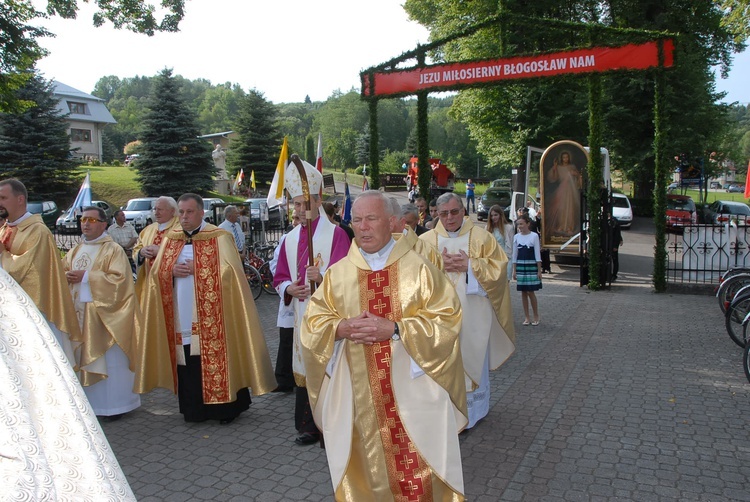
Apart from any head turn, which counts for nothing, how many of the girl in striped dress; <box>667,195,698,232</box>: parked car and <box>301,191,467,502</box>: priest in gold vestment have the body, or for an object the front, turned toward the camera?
3

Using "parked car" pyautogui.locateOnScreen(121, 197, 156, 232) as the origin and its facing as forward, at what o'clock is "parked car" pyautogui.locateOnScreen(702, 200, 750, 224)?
"parked car" pyautogui.locateOnScreen(702, 200, 750, 224) is roughly at 8 o'clock from "parked car" pyautogui.locateOnScreen(121, 197, 156, 232).

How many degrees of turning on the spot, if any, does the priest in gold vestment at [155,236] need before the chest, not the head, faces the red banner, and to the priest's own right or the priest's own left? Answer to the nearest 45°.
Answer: approximately 180°

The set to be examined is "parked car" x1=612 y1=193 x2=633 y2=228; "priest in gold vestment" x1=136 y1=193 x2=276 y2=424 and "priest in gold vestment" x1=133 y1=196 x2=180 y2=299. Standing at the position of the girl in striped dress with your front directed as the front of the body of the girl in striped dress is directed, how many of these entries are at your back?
1

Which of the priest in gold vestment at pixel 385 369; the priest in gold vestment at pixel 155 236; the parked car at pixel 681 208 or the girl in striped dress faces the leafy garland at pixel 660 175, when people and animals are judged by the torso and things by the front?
the parked car

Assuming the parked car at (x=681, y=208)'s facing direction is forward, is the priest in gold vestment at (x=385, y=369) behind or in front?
in front

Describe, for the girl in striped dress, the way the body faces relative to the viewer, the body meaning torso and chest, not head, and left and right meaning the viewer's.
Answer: facing the viewer

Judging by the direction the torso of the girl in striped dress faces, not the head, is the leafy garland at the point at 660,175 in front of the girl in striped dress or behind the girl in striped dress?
behind

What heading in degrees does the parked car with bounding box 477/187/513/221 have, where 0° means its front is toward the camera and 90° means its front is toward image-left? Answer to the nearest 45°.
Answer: approximately 45°

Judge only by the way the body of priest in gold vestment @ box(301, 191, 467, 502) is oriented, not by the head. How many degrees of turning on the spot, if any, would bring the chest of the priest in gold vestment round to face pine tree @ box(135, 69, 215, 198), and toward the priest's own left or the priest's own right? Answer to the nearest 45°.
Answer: approximately 180°

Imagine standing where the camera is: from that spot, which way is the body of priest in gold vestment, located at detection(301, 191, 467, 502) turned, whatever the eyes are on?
toward the camera
